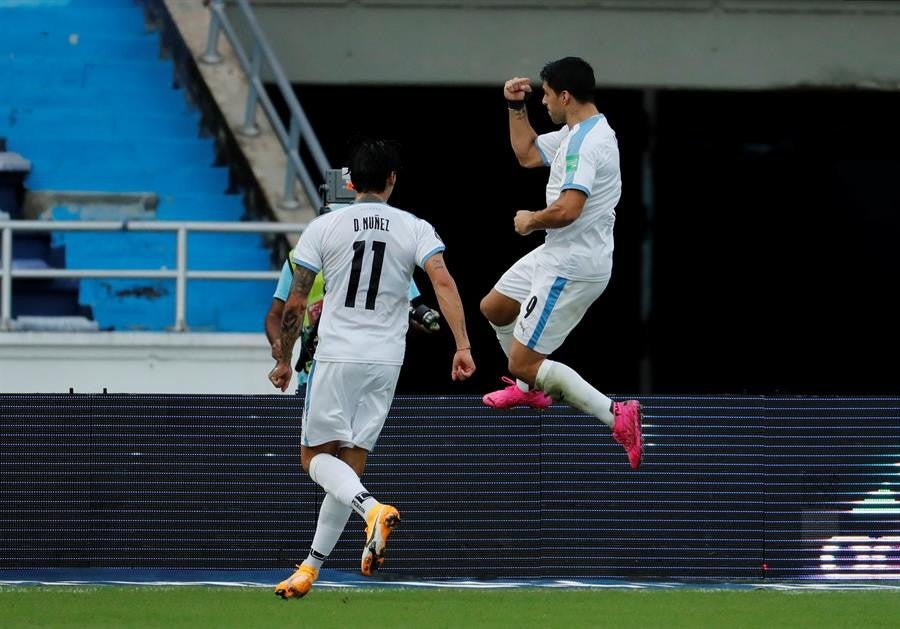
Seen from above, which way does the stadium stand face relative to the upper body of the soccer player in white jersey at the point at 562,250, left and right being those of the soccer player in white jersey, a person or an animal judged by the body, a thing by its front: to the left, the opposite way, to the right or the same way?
to the left

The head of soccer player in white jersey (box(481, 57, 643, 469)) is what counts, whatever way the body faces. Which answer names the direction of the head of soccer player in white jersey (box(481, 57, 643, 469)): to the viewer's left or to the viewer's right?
to the viewer's left

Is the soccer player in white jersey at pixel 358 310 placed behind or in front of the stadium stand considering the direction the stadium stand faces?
in front

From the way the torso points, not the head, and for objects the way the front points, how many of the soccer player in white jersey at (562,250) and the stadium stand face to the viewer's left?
1

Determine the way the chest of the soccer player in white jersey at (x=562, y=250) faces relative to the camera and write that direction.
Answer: to the viewer's left

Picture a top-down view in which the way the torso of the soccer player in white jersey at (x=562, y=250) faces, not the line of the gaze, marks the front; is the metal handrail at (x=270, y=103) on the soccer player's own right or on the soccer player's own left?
on the soccer player's own right

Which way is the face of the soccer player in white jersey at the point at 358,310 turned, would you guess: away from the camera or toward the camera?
away from the camera
